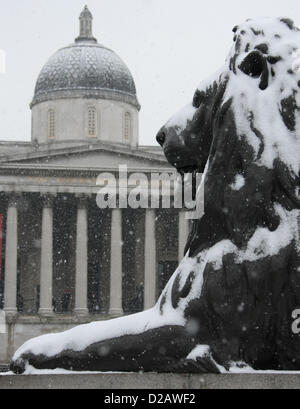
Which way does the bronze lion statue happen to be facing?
to the viewer's left
